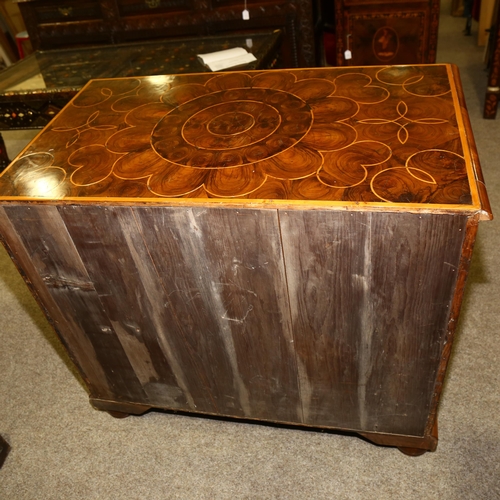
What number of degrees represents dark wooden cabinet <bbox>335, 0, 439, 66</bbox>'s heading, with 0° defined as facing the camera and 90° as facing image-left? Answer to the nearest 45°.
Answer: approximately 0°

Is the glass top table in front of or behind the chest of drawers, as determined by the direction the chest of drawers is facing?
in front

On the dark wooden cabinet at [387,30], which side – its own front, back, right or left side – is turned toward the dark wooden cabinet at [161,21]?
right

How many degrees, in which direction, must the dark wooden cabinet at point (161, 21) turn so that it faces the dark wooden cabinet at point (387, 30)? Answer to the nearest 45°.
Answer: approximately 45° to its left

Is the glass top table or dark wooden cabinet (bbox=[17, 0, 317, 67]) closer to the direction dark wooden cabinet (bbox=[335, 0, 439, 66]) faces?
the glass top table

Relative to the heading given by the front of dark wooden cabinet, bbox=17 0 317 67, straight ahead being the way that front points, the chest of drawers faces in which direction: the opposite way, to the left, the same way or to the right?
the opposite way

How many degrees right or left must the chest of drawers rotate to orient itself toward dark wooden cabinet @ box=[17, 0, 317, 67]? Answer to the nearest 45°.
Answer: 0° — it already faces it

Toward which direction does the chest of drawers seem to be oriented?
away from the camera

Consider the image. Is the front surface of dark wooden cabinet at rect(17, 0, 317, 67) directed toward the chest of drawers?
yes

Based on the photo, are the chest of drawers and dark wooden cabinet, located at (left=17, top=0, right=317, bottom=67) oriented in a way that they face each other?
yes

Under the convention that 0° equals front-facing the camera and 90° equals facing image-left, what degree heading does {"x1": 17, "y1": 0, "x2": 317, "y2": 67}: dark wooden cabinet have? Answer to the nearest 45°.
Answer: approximately 0°

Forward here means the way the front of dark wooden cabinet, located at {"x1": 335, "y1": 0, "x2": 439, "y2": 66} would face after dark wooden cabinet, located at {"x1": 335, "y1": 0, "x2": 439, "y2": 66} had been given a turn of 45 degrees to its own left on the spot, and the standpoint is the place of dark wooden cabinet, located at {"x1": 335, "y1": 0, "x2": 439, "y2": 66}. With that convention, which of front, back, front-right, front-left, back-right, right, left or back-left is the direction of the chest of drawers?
front-right
